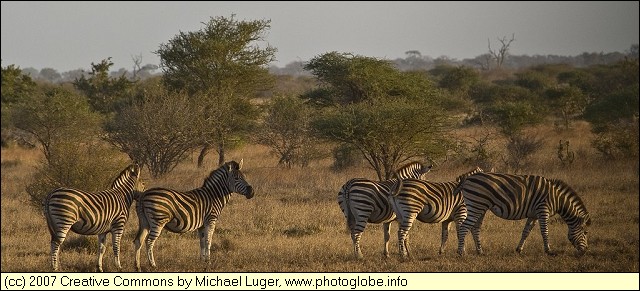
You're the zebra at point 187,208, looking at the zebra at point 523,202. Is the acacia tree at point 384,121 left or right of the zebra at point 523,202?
left

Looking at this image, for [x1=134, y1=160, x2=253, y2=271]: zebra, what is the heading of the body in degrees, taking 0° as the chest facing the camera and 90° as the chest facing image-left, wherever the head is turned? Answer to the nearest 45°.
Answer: approximately 270°

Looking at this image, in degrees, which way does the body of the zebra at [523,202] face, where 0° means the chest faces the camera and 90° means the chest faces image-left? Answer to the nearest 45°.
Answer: approximately 270°

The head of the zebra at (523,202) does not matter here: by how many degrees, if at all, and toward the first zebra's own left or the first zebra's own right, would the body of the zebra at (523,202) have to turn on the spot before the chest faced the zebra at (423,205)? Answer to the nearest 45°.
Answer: approximately 135° to the first zebra's own right

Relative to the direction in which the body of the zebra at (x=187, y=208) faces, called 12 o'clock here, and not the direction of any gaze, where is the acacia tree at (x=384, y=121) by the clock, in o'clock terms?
The acacia tree is roughly at 10 o'clock from the zebra.

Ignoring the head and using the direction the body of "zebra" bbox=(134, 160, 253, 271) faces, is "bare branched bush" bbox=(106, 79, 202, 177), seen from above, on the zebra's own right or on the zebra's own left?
on the zebra's own left

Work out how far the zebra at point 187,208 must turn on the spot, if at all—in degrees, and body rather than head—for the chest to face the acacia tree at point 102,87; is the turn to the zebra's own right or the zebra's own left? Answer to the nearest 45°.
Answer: approximately 90° to the zebra's own left

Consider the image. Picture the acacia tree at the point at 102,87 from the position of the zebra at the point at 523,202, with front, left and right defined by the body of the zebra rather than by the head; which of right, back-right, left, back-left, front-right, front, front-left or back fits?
back-left

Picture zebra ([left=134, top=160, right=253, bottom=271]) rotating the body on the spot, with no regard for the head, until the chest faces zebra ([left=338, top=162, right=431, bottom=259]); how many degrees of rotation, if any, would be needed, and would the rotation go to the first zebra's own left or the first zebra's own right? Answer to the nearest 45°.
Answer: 0° — it already faces it

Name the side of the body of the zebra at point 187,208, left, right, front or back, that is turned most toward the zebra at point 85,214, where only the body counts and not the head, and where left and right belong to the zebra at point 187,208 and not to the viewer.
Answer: back

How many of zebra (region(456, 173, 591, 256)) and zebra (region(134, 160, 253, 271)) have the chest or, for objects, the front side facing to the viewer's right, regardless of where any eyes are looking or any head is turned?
2

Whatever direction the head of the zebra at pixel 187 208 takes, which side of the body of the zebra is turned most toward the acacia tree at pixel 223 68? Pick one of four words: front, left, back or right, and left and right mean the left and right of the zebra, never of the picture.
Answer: left

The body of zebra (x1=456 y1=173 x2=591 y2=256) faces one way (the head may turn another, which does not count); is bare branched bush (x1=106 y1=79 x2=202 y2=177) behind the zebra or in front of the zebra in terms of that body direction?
behind

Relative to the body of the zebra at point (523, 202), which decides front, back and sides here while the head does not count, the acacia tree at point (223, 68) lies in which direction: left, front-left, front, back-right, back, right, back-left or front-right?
back-left
